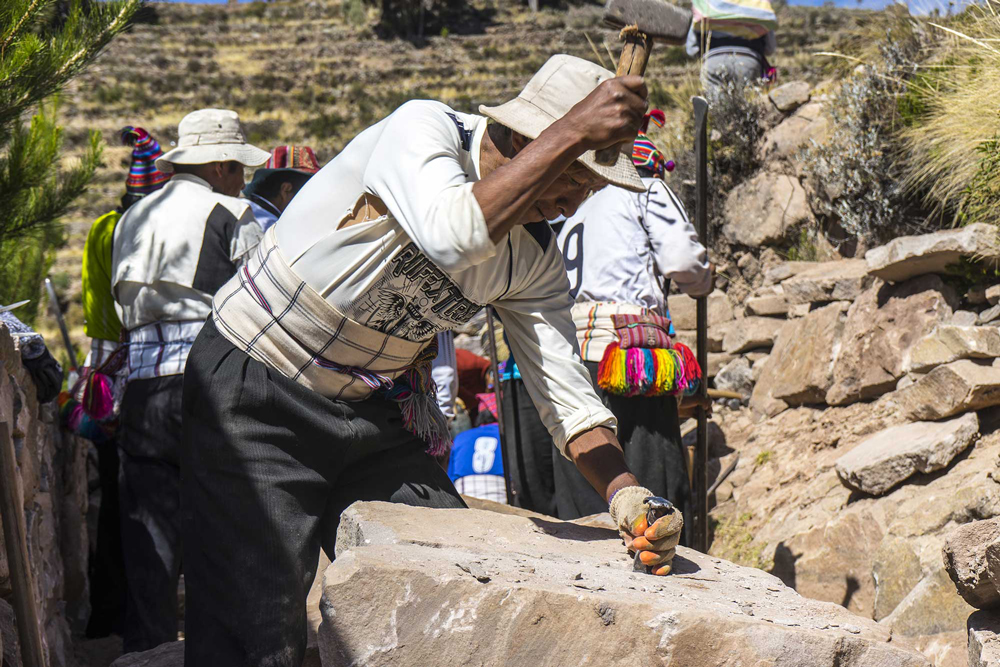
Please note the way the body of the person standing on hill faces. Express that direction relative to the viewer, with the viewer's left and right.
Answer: facing away from the viewer

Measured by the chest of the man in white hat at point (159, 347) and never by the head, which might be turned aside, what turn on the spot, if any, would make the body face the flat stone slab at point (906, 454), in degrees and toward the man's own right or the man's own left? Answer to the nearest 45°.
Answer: approximately 45° to the man's own right

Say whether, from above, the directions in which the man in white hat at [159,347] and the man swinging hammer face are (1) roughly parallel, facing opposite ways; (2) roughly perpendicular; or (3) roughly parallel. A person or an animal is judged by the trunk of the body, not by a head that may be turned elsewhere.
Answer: roughly perpendicular

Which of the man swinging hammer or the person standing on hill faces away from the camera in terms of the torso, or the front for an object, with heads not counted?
the person standing on hill

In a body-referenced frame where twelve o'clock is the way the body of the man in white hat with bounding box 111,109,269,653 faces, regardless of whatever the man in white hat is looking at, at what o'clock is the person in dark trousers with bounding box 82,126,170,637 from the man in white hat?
The person in dark trousers is roughly at 10 o'clock from the man in white hat.

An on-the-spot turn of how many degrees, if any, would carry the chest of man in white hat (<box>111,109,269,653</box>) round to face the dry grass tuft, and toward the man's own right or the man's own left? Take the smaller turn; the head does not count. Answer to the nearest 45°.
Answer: approximately 45° to the man's own right

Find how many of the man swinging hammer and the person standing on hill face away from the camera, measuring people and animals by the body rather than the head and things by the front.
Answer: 1

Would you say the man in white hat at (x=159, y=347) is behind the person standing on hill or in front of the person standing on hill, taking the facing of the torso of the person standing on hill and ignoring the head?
behind

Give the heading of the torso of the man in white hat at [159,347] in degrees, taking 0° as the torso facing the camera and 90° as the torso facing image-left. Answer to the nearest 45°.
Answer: approximately 225°

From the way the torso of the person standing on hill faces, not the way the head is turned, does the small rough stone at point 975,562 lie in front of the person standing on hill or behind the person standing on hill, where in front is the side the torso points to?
behind
